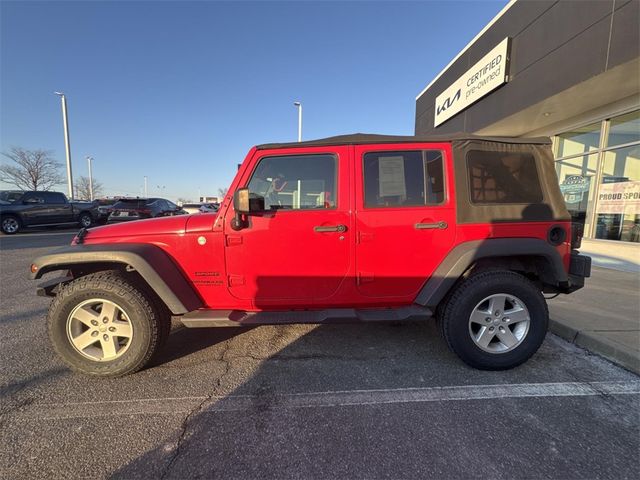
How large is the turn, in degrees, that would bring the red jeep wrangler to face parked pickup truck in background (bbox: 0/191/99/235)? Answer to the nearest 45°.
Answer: approximately 45° to its right

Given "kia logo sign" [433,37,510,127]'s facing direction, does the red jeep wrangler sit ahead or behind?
ahead

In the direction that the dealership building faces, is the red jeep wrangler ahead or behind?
ahead

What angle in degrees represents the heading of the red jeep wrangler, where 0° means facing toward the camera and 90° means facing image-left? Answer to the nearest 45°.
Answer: approximately 90°

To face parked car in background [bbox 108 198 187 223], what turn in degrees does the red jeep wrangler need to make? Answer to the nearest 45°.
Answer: approximately 45° to its right

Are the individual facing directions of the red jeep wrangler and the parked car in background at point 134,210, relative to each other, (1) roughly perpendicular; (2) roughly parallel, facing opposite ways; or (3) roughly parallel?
roughly perpendicular

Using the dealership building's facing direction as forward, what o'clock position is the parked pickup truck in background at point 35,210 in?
The parked pickup truck in background is roughly at 1 o'clock from the dealership building.

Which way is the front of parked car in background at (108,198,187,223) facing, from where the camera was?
facing away from the viewer and to the right of the viewer

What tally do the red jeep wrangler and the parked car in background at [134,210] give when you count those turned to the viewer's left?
1

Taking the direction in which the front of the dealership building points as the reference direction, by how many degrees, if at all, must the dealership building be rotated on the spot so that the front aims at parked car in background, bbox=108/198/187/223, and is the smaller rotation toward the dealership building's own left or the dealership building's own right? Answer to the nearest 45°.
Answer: approximately 45° to the dealership building's own right

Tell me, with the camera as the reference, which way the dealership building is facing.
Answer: facing the viewer and to the left of the viewer

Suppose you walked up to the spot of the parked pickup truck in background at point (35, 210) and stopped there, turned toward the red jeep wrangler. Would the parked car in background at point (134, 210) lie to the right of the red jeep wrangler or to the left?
left

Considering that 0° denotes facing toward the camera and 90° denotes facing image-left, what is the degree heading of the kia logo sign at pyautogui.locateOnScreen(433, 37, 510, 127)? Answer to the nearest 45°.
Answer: approximately 45°

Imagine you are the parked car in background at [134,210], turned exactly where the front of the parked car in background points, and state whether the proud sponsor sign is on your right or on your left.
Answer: on your right

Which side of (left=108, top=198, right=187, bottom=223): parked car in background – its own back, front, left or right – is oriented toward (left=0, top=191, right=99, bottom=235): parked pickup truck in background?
left
